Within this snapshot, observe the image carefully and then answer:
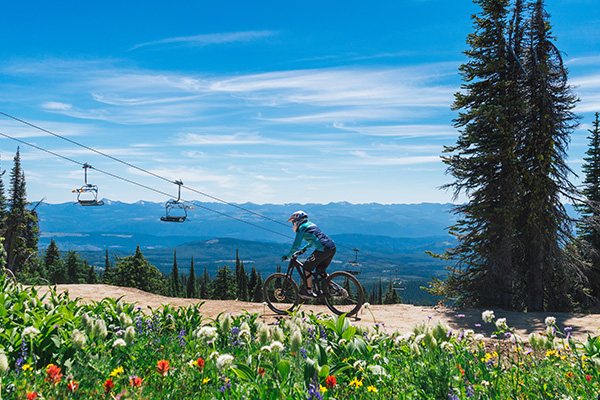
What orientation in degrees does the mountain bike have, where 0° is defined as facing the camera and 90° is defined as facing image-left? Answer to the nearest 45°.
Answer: approximately 90°

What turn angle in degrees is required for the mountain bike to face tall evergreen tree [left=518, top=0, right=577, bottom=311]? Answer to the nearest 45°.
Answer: approximately 135° to its right

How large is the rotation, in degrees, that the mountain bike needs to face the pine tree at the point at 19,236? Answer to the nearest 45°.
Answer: approximately 45° to its right

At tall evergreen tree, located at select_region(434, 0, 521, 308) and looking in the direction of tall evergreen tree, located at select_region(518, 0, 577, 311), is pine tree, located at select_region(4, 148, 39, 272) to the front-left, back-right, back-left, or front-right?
back-left

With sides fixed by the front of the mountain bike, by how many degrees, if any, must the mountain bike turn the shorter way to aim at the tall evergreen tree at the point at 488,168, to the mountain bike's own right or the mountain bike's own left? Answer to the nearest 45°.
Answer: approximately 135° to the mountain bike's own right

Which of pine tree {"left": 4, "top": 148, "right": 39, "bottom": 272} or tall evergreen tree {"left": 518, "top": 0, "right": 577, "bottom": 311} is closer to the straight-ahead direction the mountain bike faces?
the pine tree
